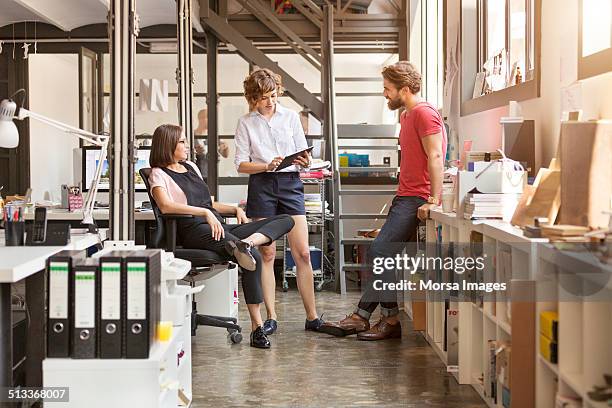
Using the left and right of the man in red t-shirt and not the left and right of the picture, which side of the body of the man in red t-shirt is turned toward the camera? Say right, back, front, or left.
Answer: left

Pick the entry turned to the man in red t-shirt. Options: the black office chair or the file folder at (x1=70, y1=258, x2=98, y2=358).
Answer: the black office chair

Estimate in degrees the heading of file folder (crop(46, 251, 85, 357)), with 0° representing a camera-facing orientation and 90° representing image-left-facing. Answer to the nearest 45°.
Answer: approximately 0°

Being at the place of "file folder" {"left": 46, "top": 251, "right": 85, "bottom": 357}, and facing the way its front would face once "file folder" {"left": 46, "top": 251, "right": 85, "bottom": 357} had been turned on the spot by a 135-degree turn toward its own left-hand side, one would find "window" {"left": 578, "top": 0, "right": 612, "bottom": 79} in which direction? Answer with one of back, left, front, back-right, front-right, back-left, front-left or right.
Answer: front-right

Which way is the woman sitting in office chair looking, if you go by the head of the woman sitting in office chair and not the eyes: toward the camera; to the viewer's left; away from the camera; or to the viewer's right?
to the viewer's right

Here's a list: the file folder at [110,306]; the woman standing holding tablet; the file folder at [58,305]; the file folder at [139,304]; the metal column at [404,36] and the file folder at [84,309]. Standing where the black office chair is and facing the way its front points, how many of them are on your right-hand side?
4

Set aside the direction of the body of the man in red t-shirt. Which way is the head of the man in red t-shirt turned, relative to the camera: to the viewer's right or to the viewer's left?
to the viewer's left

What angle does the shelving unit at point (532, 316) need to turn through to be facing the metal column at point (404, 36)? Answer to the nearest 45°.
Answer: approximately 135° to its right

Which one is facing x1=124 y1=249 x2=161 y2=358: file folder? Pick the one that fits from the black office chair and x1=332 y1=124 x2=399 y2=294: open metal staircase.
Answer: the open metal staircase

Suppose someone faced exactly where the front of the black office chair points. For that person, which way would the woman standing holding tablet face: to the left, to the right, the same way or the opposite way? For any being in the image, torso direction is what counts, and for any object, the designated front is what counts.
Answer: to the right

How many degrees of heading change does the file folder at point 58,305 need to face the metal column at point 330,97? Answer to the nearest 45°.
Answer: approximately 135° to its left
